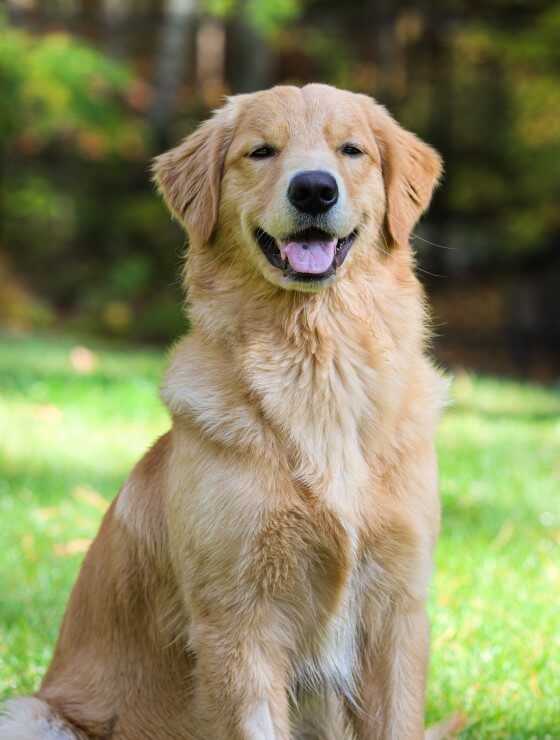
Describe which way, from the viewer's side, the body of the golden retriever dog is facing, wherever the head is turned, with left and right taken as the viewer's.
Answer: facing the viewer and to the right of the viewer
